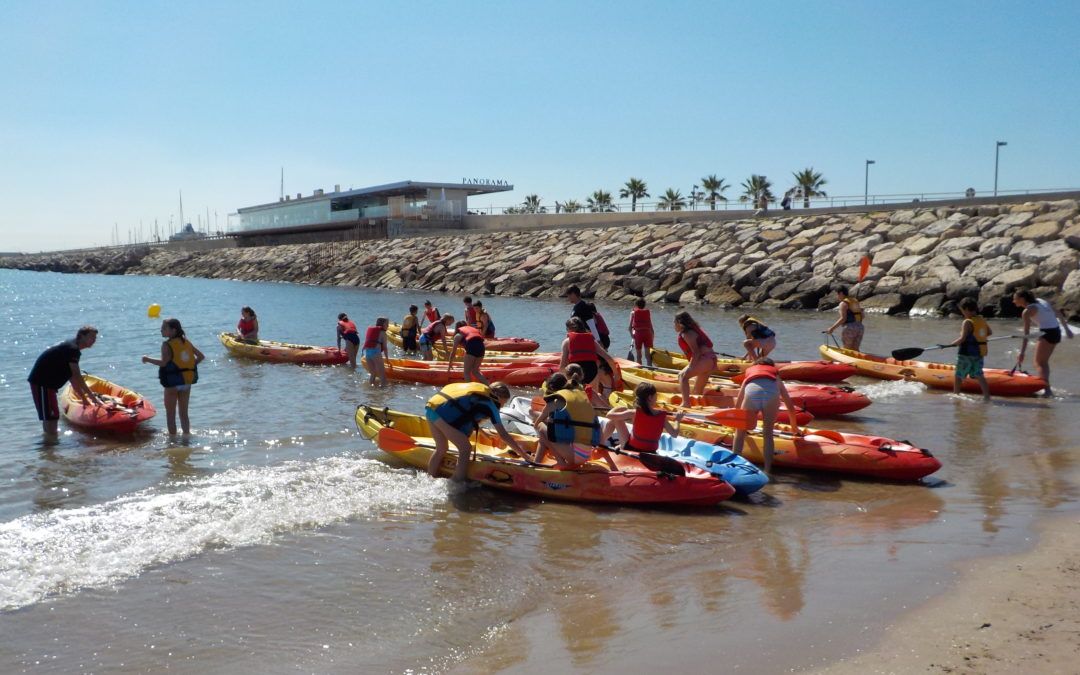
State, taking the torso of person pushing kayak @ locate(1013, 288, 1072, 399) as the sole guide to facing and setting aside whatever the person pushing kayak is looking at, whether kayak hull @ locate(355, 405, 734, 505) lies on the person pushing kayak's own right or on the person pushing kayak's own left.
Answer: on the person pushing kayak's own left

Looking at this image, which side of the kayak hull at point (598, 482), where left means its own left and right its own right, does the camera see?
right

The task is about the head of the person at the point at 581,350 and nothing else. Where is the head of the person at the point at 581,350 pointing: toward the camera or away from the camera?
away from the camera

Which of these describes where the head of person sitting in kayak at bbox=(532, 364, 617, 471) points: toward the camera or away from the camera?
away from the camera

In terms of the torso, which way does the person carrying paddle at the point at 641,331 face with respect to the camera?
away from the camera

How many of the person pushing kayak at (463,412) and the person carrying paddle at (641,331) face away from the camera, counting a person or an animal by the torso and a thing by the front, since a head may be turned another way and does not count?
1

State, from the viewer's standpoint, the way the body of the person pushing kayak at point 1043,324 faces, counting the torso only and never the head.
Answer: to the viewer's left

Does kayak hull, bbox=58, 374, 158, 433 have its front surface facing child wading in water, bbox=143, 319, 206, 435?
yes

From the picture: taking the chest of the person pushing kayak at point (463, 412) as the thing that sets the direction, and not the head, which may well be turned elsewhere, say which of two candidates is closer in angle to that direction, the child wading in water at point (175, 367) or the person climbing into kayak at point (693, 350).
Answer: the person climbing into kayak
